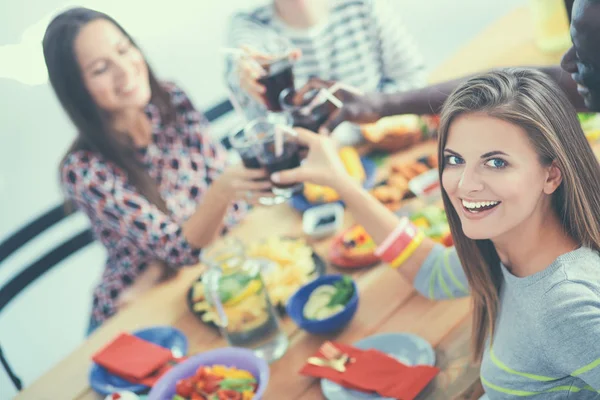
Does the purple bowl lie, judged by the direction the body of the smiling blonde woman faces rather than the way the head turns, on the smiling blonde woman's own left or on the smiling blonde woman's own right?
on the smiling blonde woman's own right

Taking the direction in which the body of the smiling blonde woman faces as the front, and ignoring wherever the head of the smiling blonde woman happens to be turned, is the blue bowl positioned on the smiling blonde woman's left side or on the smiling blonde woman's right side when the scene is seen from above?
on the smiling blonde woman's right side
